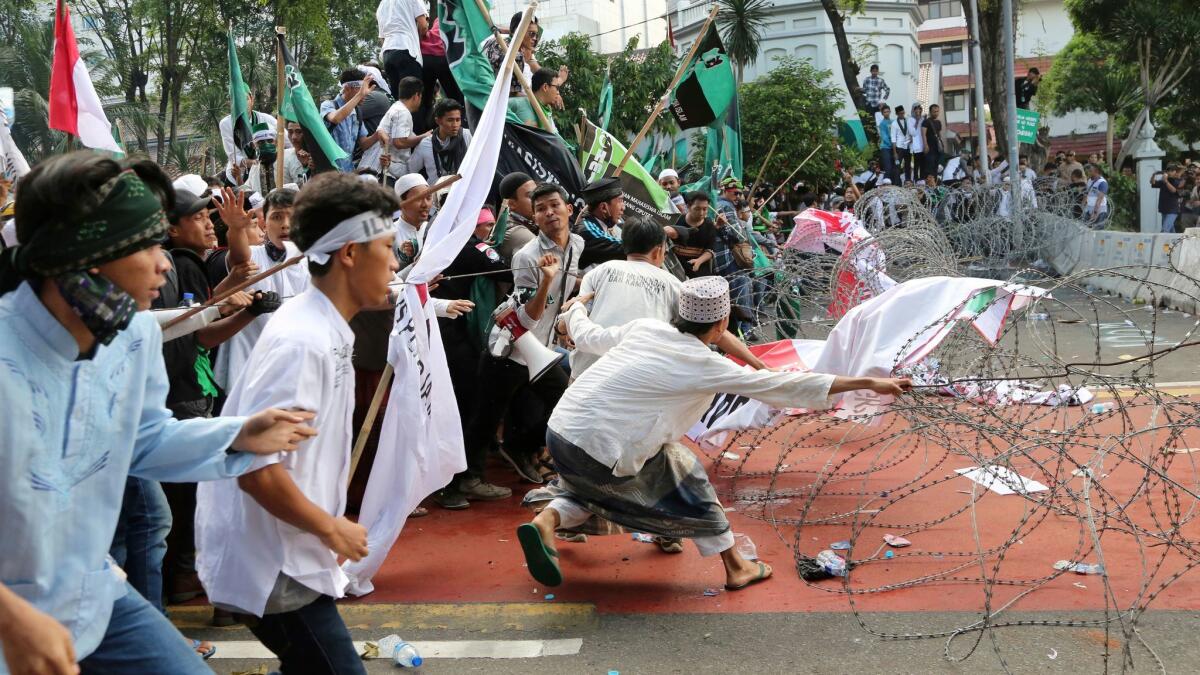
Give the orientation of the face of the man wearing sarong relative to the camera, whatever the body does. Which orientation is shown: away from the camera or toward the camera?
away from the camera

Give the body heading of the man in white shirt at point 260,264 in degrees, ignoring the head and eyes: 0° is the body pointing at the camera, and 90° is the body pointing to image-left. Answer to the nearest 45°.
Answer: approximately 315°

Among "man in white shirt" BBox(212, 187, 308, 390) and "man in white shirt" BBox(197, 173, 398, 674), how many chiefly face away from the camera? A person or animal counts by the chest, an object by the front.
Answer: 0

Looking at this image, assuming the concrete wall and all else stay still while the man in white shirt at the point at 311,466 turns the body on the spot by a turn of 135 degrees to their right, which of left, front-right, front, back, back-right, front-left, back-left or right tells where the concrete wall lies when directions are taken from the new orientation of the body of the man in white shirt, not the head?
back

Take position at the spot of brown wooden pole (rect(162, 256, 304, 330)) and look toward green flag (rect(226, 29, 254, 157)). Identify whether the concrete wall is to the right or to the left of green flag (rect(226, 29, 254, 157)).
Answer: right

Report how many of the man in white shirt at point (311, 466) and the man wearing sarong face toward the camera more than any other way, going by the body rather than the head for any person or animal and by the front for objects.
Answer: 0

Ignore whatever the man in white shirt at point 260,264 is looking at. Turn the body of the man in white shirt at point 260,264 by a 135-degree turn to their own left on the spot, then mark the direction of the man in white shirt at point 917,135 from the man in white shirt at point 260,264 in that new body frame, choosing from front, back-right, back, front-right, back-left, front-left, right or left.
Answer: front-right

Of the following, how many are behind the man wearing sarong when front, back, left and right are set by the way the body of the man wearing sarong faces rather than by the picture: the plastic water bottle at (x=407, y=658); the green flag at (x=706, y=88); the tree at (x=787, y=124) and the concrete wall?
1

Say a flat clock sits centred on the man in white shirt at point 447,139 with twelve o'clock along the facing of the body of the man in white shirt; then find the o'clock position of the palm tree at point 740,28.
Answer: The palm tree is roughly at 8 o'clock from the man in white shirt.

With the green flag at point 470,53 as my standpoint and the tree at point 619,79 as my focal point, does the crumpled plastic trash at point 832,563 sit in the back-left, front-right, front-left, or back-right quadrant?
back-right

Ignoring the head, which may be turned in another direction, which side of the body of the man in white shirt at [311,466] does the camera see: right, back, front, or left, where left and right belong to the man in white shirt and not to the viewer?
right

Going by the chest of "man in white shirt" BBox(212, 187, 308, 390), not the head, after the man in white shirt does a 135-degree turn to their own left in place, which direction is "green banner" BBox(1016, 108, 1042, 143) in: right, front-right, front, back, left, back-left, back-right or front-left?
front-right
